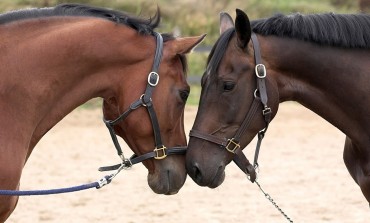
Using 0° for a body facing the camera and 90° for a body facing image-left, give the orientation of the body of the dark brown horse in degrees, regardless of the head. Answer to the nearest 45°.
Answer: approximately 90°

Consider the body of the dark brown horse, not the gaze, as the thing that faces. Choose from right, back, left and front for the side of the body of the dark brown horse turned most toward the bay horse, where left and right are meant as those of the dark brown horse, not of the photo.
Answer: front

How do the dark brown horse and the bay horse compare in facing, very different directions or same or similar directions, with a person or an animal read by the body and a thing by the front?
very different directions

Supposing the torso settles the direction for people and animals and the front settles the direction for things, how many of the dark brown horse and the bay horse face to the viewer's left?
1

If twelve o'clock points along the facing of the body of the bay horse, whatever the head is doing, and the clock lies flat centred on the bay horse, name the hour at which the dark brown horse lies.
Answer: The dark brown horse is roughly at 12 o'clock from the bay horse.

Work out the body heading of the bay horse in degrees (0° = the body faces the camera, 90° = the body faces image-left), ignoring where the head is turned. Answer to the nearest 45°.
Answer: approximately 270°

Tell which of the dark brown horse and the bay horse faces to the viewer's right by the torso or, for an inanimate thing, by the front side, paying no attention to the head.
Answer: the bay horse
